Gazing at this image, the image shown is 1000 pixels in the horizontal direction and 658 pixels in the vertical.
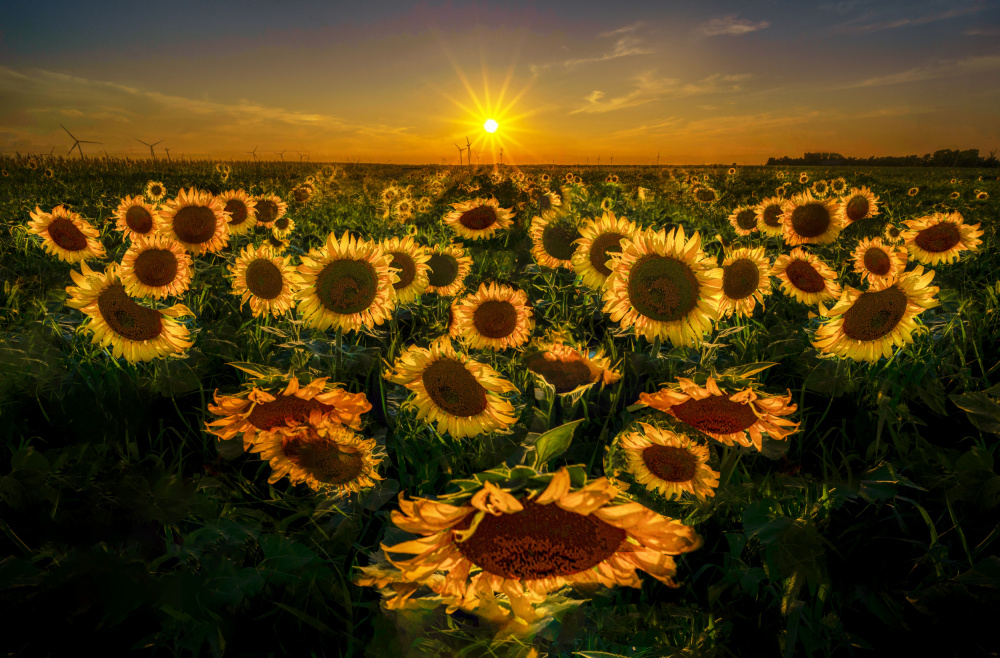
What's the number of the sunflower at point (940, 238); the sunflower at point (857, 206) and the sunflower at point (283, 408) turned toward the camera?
3

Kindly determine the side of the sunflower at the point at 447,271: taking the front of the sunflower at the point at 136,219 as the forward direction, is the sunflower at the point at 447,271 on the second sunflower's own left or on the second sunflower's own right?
on the second sunflower's own left

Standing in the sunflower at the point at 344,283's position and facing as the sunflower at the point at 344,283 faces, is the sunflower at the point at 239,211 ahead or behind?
behind

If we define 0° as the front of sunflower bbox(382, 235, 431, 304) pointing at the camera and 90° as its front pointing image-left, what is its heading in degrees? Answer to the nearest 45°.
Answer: approximately 0°

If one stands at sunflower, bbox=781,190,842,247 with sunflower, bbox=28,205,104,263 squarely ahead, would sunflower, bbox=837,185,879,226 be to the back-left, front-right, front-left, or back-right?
back-right

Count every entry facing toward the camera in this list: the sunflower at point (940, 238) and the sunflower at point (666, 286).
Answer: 2

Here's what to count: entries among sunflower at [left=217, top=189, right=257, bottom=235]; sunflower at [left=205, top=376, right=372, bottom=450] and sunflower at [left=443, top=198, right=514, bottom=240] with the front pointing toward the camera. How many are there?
3

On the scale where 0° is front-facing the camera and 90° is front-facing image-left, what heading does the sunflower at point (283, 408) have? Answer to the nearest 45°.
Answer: approximately 0°

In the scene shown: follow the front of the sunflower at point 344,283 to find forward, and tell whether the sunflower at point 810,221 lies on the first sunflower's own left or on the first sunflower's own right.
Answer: on the first sunflower's own left

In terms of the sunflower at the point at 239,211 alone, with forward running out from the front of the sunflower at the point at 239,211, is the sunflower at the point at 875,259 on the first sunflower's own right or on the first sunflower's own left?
on the first sunflower's own left

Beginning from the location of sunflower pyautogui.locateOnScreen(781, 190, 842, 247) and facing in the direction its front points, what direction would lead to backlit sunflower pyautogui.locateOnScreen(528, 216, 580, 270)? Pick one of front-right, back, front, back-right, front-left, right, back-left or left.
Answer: front-right
